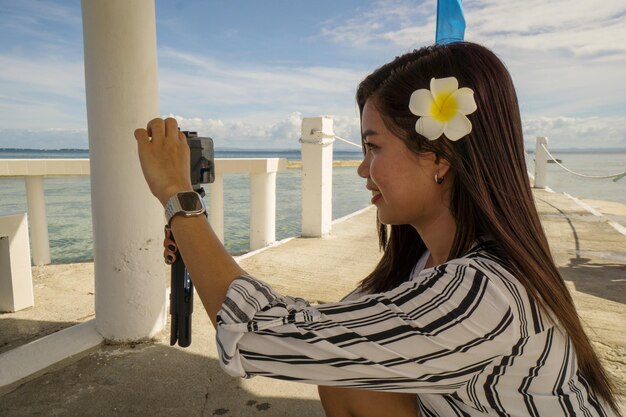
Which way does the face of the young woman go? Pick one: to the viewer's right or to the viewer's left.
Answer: to the viewer's left

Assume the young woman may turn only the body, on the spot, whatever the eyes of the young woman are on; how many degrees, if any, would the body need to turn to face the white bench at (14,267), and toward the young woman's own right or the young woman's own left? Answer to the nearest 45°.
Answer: approximately 45° to the young woman's own right

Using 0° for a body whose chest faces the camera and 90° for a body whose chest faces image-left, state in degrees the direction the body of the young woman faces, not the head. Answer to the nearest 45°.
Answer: approximately 90°

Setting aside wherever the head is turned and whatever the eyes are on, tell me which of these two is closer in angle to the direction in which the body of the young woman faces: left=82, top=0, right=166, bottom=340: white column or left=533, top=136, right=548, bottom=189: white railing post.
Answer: the white column
